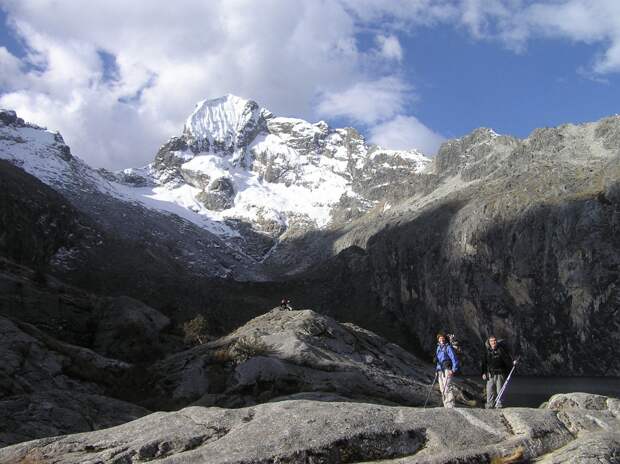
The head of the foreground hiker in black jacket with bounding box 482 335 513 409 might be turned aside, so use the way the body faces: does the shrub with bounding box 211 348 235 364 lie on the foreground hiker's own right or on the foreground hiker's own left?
on the foreground hiker's own right

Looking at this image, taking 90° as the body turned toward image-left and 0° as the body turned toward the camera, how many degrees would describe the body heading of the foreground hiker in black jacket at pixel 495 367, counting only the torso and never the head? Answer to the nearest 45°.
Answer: approximately 0°
